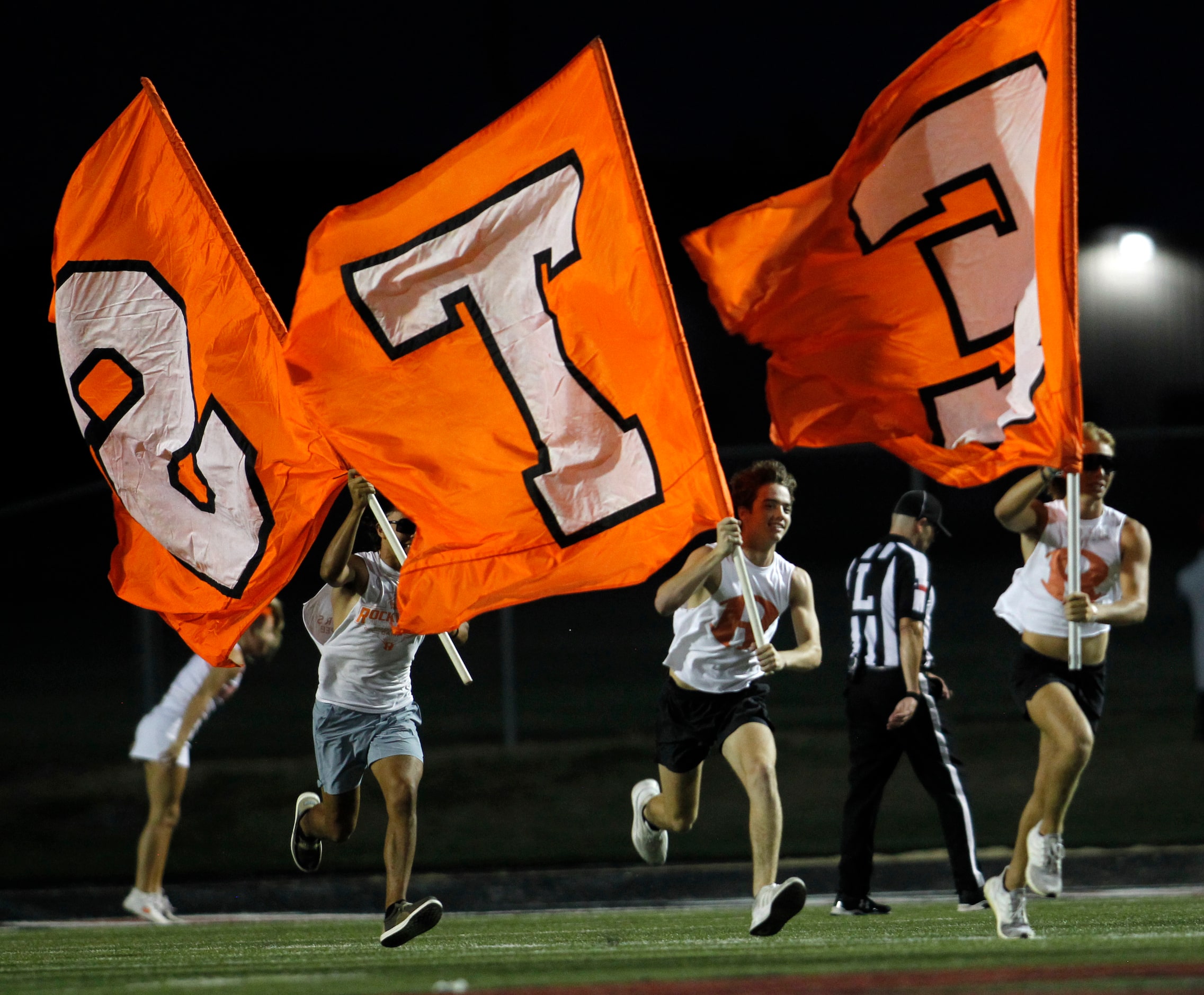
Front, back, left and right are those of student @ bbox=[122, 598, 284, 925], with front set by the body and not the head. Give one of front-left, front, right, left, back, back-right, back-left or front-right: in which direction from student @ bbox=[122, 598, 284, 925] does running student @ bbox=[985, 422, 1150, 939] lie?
front-right

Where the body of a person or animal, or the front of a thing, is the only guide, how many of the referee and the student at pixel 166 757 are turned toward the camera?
0

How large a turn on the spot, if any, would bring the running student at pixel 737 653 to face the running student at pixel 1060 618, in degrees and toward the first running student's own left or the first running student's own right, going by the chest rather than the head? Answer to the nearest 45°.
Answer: approximately 45° to the first running student's own left

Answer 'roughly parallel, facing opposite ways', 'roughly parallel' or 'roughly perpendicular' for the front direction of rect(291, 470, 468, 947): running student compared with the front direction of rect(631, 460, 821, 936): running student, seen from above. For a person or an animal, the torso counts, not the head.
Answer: roughly parallel

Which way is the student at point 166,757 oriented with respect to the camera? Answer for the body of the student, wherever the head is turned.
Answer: to the viewer's right

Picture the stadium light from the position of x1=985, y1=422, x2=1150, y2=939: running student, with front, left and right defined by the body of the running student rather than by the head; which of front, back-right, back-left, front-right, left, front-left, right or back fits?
back-left

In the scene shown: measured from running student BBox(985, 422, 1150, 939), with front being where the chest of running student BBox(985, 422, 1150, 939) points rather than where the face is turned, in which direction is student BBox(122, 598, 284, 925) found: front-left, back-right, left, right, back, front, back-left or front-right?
back-right

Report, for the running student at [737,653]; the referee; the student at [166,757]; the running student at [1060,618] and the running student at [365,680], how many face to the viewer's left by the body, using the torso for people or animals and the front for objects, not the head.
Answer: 0

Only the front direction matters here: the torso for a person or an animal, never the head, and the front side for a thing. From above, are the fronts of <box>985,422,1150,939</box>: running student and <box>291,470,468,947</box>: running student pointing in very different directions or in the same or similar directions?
same or similar directions

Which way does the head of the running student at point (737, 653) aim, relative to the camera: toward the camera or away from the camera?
toward the camera
